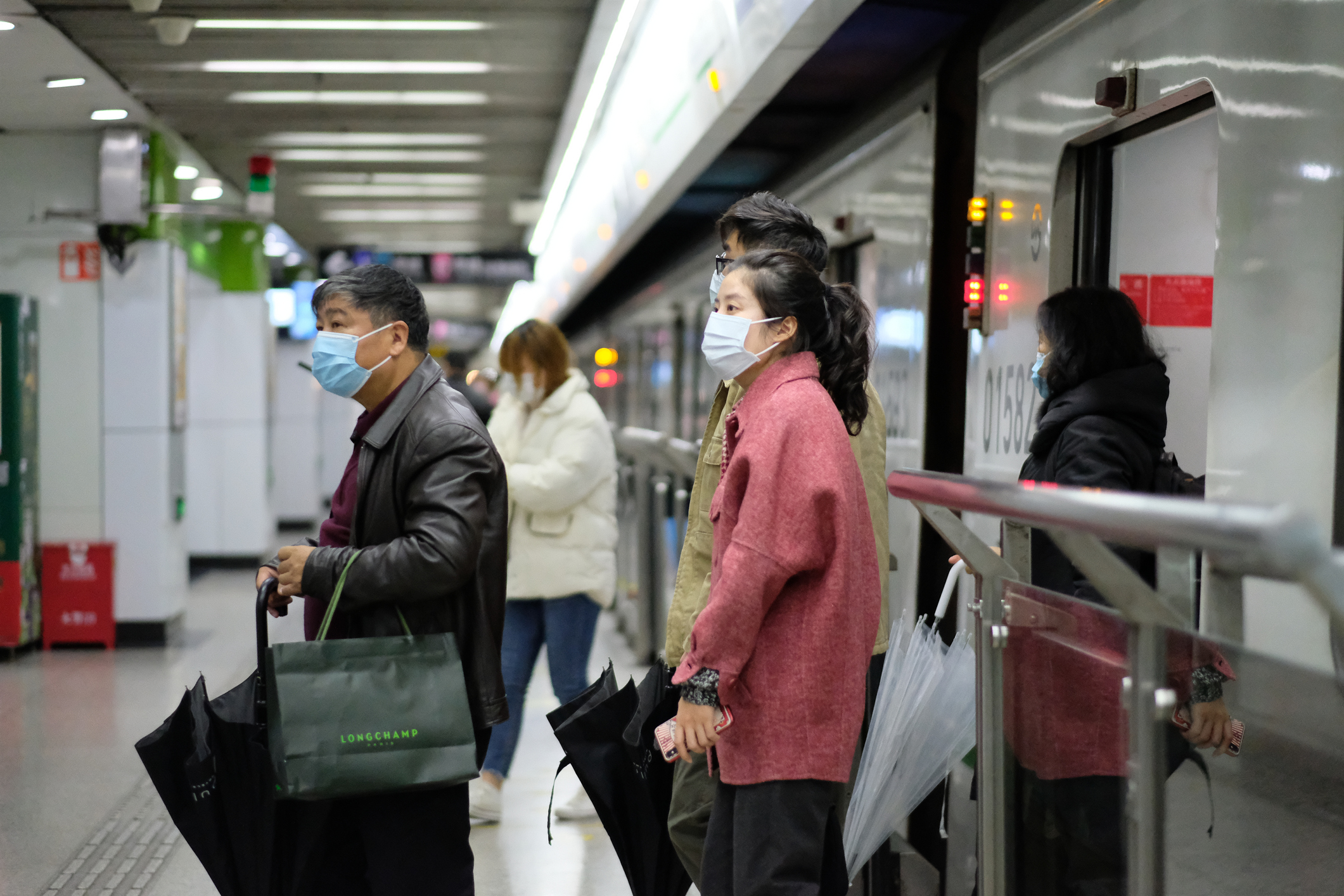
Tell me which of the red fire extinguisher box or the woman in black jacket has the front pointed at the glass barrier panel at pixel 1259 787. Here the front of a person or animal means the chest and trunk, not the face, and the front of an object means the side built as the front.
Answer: the red fire extinguisher box

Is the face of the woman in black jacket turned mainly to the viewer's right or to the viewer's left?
to the viewer's left

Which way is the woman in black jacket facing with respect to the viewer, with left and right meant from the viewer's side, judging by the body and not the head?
facing to the left of the viewer
